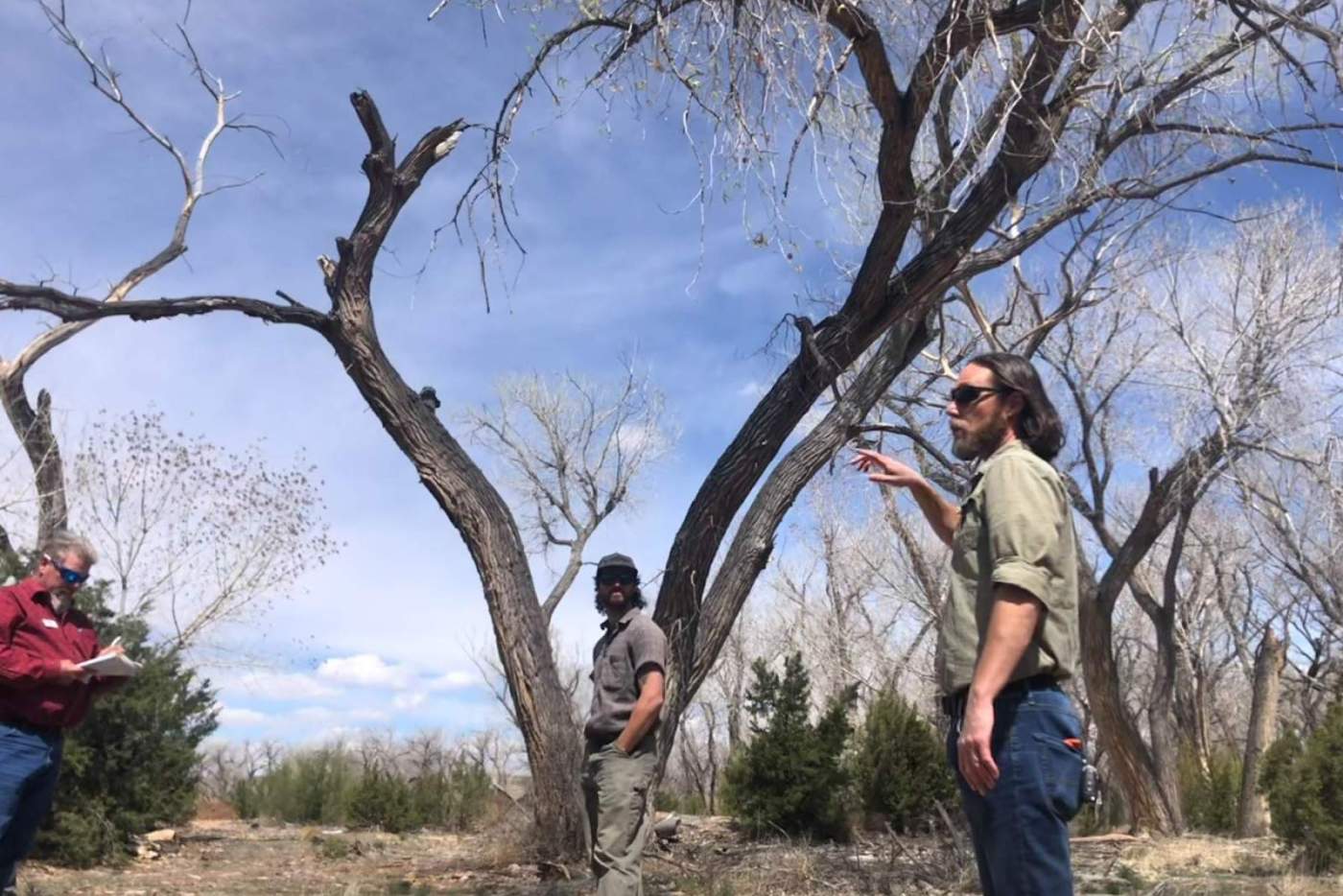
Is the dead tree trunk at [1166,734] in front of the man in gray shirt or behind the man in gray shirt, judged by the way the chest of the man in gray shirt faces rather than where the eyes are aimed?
behind

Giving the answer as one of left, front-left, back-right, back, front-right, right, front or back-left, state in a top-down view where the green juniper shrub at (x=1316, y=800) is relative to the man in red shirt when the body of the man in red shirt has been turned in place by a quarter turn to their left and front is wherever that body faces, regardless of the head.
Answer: front-right

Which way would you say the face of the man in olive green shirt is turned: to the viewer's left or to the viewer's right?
to the viewer's left

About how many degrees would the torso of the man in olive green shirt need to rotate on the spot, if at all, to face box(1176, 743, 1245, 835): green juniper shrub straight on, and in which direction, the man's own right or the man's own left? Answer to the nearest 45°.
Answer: approximately 90° to the man's own right

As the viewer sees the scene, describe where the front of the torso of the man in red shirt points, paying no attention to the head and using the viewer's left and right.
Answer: facing the viewer and to the right of the viewer

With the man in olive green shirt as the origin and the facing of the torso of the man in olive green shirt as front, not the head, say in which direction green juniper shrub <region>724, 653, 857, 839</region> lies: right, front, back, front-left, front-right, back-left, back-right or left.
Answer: right

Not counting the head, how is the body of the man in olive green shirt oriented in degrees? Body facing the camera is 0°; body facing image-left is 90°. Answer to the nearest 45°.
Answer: approximately 90°

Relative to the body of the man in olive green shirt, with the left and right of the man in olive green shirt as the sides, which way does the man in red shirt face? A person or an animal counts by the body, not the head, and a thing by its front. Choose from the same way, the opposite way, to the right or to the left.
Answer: the opposite way

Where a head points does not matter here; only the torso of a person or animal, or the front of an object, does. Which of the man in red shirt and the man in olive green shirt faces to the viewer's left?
the man in olive green shirt

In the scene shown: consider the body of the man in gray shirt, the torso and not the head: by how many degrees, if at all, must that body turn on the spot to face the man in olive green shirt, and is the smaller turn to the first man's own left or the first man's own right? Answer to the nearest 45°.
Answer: approximately 45° to the first man's own left

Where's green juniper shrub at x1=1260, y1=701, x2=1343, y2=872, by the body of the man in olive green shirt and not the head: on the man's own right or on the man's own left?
on the man's own right

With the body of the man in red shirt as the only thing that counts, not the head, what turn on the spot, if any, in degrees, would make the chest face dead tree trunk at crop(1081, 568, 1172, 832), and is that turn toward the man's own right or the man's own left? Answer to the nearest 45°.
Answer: approximately 90° to the man's own left

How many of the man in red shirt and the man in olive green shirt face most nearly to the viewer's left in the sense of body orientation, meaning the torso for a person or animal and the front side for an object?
1
